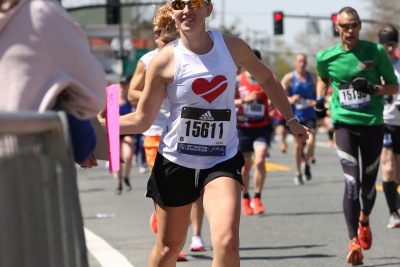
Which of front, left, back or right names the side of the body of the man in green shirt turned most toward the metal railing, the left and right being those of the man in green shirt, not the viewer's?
front

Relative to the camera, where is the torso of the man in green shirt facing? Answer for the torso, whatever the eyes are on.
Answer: toward the camera
